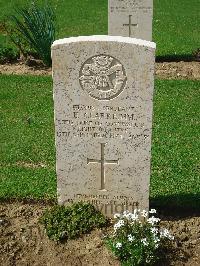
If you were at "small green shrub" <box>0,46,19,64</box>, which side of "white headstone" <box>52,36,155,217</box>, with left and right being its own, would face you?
back

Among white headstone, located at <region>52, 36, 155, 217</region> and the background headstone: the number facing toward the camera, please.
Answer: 2

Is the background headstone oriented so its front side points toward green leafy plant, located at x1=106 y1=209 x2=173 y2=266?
yes

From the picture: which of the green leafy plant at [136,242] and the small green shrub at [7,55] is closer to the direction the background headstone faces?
the green leafy plant

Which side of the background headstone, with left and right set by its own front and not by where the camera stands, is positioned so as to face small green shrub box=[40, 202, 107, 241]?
front

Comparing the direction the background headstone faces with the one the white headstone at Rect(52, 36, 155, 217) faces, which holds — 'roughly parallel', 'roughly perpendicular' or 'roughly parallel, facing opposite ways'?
roughly parallel

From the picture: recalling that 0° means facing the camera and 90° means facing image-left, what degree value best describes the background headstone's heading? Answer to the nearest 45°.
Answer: approximately 0°

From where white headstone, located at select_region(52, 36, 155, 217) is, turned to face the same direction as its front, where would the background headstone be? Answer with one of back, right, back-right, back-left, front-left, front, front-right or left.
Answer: back

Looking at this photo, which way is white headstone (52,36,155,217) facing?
toward the camera

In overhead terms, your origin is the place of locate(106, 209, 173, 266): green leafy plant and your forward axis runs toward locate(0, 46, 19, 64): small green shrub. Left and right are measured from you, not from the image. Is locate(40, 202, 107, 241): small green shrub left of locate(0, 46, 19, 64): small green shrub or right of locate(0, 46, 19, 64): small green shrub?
left

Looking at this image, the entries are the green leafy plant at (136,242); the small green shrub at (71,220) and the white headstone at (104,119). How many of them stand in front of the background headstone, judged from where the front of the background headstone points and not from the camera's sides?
3

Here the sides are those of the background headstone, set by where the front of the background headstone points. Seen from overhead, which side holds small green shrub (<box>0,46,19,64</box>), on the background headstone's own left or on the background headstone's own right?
on the background headstone's own right
